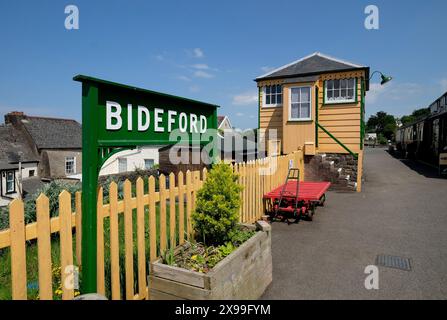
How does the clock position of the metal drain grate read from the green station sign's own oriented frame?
The metal drain grate is roughly at 10 o'clock from the green station sign.

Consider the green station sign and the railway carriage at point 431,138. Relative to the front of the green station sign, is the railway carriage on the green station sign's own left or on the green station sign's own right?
on the green station sign's own left

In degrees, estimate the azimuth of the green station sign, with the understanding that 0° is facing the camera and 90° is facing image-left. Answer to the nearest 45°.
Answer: approximately 315°

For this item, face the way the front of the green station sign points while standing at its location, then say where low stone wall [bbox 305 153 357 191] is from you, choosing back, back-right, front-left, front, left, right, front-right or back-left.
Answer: left

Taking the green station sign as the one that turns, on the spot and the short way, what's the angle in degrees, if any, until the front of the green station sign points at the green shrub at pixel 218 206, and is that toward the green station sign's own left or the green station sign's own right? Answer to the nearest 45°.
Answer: approximately 90° to the green station sign's own left

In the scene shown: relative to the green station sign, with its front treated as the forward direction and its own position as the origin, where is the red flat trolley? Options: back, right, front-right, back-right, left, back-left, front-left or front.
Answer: left
